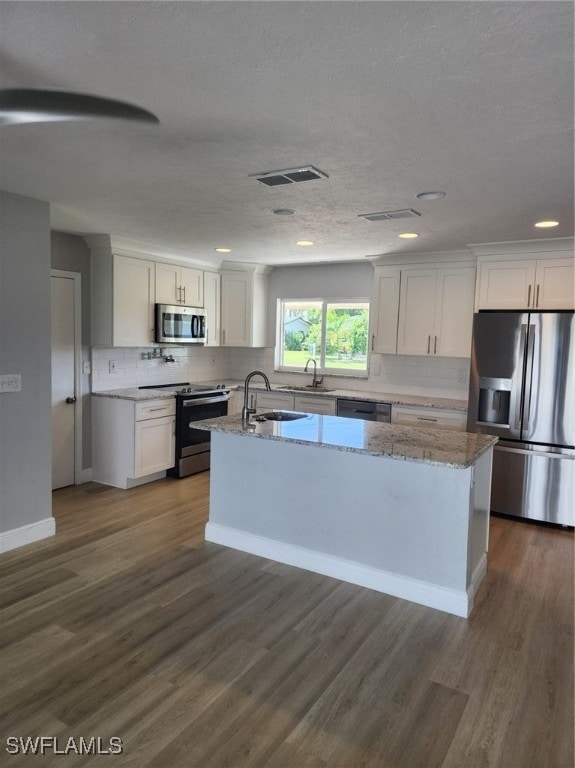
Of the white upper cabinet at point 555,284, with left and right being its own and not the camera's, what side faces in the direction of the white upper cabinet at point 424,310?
right

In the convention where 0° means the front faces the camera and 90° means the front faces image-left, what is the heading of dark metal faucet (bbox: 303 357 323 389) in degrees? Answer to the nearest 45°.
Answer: approximately 45°

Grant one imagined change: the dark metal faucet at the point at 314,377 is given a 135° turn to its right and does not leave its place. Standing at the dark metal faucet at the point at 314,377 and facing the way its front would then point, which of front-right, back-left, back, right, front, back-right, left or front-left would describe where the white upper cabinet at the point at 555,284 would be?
back-right

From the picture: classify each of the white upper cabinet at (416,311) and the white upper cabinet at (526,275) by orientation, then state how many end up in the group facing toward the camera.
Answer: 2

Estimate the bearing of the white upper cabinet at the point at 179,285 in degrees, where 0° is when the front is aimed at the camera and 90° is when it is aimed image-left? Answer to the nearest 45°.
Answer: approximately 315°

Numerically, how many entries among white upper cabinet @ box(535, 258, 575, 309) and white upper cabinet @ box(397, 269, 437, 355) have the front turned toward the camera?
2

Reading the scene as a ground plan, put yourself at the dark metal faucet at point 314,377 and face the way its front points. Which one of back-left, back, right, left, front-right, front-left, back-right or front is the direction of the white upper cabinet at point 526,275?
left
